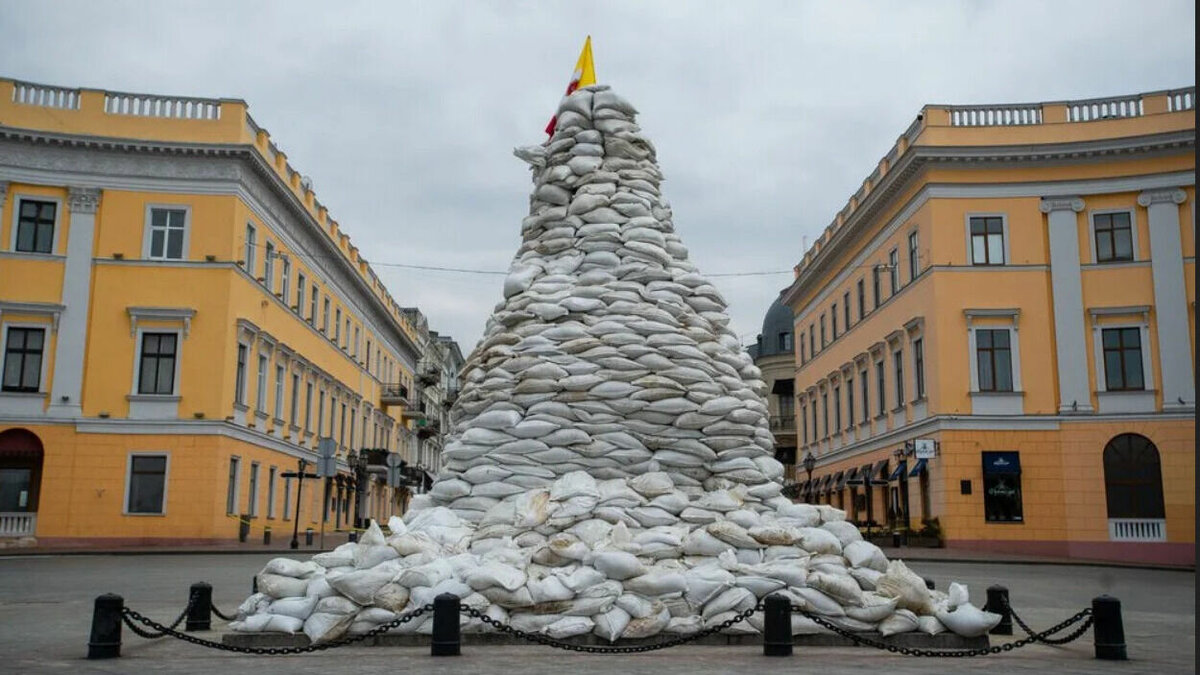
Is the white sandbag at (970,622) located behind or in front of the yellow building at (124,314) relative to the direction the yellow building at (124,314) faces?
in front

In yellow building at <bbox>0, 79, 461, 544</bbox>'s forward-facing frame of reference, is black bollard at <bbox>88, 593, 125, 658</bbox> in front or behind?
in front

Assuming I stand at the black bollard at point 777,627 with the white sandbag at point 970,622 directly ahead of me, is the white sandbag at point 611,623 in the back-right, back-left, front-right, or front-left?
back-left

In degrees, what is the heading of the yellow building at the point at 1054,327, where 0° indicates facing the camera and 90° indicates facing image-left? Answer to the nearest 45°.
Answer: approximately 0°

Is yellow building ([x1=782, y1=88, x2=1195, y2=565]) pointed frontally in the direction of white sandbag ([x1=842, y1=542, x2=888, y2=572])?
yes

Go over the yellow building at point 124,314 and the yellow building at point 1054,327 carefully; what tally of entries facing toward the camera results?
2

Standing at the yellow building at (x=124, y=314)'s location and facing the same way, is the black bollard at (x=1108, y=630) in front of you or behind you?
in front

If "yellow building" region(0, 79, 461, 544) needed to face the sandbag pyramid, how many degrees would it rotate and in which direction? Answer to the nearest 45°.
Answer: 0° — it already faces it

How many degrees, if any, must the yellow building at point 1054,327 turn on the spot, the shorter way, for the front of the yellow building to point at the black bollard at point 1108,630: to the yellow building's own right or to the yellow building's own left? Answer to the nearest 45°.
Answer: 0° — it already faces it

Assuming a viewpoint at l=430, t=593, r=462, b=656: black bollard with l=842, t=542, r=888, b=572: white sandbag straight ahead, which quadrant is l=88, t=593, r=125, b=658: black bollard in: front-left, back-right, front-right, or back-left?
back-left
